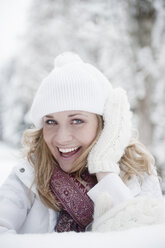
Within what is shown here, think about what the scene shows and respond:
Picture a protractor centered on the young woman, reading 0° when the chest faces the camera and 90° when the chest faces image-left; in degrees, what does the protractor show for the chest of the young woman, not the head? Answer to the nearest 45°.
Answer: approximately 0°
